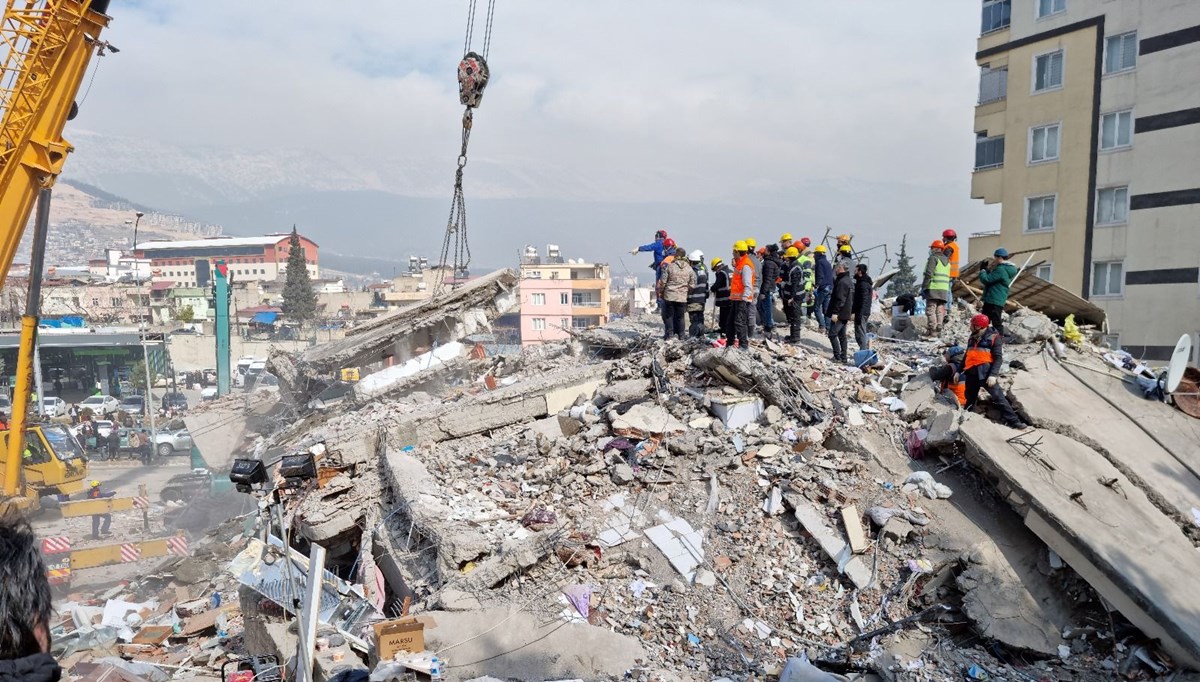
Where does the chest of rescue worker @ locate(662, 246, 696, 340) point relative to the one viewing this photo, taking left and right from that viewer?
facing away from the viewer

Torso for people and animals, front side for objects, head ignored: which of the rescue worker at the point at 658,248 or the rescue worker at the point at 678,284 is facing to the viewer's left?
the rescue worker at the point at 658,248

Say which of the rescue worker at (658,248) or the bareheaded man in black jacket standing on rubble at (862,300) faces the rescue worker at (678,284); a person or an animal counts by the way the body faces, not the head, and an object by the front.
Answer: the bareheaded man in black jacket standing on rubble at (862,300)

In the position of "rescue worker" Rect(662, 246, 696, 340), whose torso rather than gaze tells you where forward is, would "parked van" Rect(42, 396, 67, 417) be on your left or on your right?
on your left

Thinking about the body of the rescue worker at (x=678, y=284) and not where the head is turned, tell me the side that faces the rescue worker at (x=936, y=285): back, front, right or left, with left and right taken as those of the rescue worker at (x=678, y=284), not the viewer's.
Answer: right

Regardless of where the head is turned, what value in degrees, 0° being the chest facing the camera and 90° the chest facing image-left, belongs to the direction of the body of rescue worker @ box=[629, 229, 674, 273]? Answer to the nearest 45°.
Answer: approximately 90°

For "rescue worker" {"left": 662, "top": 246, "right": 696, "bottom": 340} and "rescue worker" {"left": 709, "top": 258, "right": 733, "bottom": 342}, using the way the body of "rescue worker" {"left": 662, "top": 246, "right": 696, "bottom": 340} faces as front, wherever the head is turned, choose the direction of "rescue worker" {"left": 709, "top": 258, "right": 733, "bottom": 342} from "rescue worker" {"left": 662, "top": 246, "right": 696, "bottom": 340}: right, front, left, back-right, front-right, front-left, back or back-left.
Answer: back-right

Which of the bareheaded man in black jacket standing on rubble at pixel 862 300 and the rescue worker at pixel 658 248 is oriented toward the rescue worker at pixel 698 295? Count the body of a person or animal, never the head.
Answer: the bareheaded man in black jacket standing on rubble at pixel 862 300

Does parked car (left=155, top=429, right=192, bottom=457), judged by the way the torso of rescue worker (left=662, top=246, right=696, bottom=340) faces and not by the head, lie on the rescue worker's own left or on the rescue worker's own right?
on the rescue worker's own left

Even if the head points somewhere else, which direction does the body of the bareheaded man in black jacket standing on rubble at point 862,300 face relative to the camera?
to the viewer's left
